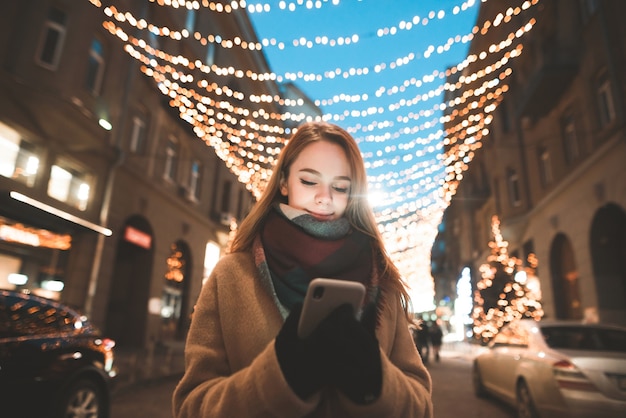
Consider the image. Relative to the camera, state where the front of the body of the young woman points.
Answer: toward the camera

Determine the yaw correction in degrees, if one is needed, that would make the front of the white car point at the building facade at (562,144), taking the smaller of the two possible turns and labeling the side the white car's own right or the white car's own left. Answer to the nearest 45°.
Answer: approximately 45° to the white car's own right

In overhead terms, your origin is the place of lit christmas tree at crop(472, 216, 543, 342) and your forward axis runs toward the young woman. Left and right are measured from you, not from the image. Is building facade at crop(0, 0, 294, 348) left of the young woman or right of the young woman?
right

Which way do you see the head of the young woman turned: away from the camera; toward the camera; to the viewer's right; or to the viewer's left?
toward the camera

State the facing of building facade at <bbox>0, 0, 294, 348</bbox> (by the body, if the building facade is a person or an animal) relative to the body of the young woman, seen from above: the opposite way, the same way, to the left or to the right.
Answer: to the left

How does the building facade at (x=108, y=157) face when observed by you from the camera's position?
facing the viewer and to the right of the viewer

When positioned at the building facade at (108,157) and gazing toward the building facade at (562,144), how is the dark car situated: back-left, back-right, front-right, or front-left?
front-right

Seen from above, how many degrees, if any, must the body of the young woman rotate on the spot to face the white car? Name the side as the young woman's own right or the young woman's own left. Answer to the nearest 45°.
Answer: approximately 135° to the young woman's own left

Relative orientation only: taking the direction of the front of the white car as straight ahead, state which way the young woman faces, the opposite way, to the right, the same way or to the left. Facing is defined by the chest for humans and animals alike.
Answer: the opposite way

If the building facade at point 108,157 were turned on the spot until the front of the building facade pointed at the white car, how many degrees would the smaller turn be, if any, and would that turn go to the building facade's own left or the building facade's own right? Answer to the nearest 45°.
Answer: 0° — it already faces it

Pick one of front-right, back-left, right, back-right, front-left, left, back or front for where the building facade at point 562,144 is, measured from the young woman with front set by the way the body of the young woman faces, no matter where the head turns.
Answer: back-left

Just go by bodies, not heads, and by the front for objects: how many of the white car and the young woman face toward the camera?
1

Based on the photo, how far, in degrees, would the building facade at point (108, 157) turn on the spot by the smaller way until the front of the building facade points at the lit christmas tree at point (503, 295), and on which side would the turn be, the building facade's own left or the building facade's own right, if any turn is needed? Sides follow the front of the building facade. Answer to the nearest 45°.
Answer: approximately 45° to the building facade's own left

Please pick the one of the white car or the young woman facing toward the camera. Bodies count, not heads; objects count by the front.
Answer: the young woman

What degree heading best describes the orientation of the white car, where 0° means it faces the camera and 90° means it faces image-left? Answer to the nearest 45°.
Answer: approximately 135°

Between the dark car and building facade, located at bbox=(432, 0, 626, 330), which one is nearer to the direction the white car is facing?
the building facade
